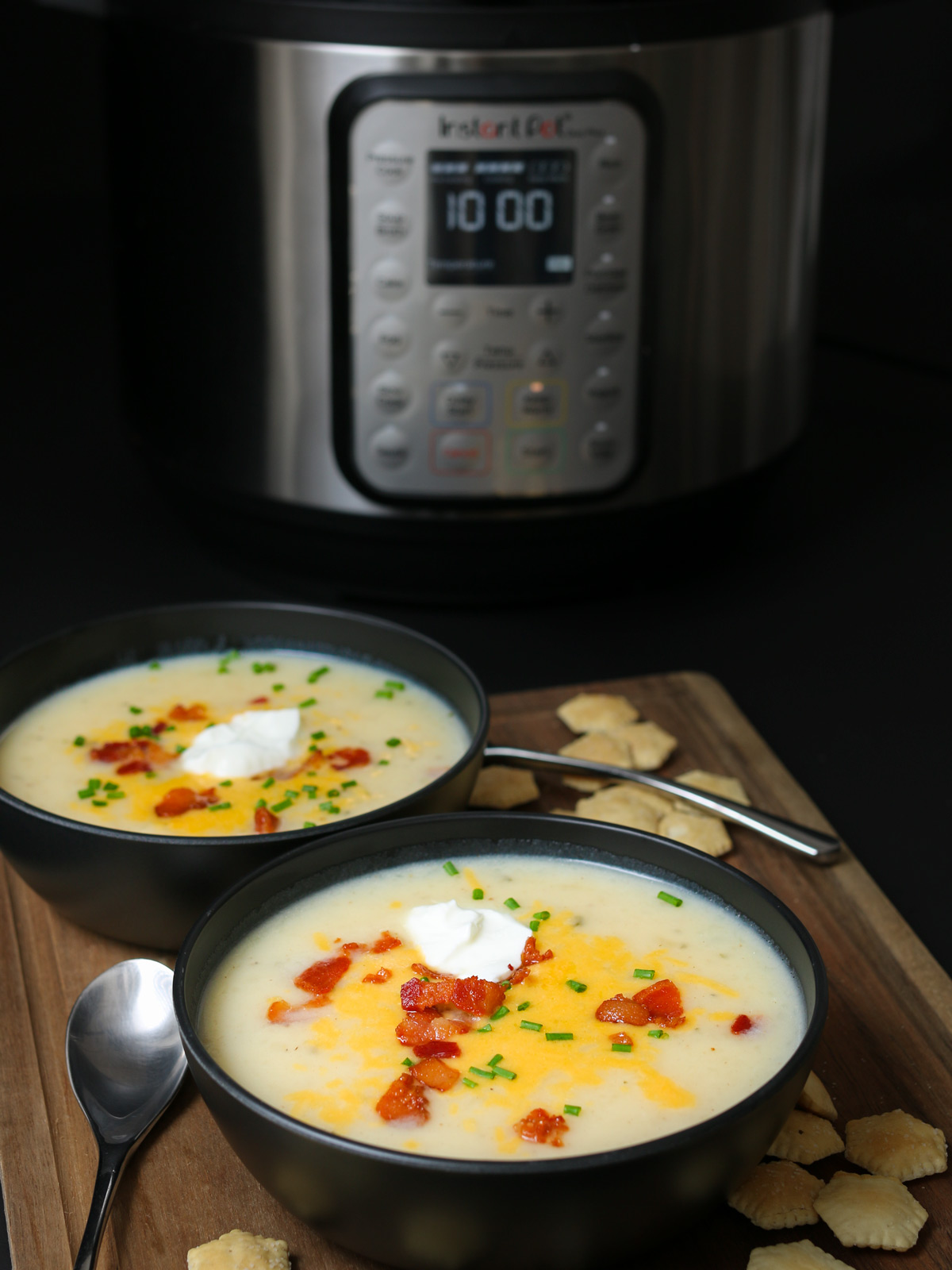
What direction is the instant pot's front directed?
toward the camera

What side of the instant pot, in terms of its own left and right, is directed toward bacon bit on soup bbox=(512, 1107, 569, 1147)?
front

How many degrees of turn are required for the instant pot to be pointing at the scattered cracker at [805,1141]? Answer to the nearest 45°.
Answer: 0° — it already faces it

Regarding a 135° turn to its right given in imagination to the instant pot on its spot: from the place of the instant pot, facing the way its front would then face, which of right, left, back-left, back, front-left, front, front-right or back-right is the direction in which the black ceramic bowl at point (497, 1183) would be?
back-left

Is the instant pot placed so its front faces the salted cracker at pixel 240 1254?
yes

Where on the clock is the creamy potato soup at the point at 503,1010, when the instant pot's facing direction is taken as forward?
The creamy potato soup is roughly at 12 o'clock from the instant pot.

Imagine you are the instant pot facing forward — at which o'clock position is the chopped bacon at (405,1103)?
The chopped bacon is roughly at 12 o'clock from the instant pot.

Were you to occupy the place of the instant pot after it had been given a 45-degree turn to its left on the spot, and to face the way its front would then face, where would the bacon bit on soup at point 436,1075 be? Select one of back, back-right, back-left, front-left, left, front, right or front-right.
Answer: front-right

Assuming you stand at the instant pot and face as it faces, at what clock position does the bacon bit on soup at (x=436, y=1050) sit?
The bacon bit on soup is roughly at 12 o'clock from the instant pot.

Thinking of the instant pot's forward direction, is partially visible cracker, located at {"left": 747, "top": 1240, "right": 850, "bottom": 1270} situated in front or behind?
in front

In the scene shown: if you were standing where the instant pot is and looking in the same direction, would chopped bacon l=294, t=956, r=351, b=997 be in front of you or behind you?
in front

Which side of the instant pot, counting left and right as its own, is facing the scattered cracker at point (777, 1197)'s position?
front

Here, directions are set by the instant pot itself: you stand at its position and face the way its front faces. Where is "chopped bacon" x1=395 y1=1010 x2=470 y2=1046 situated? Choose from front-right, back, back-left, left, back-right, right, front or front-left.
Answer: front

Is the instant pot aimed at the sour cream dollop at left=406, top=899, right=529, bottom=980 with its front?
yes
